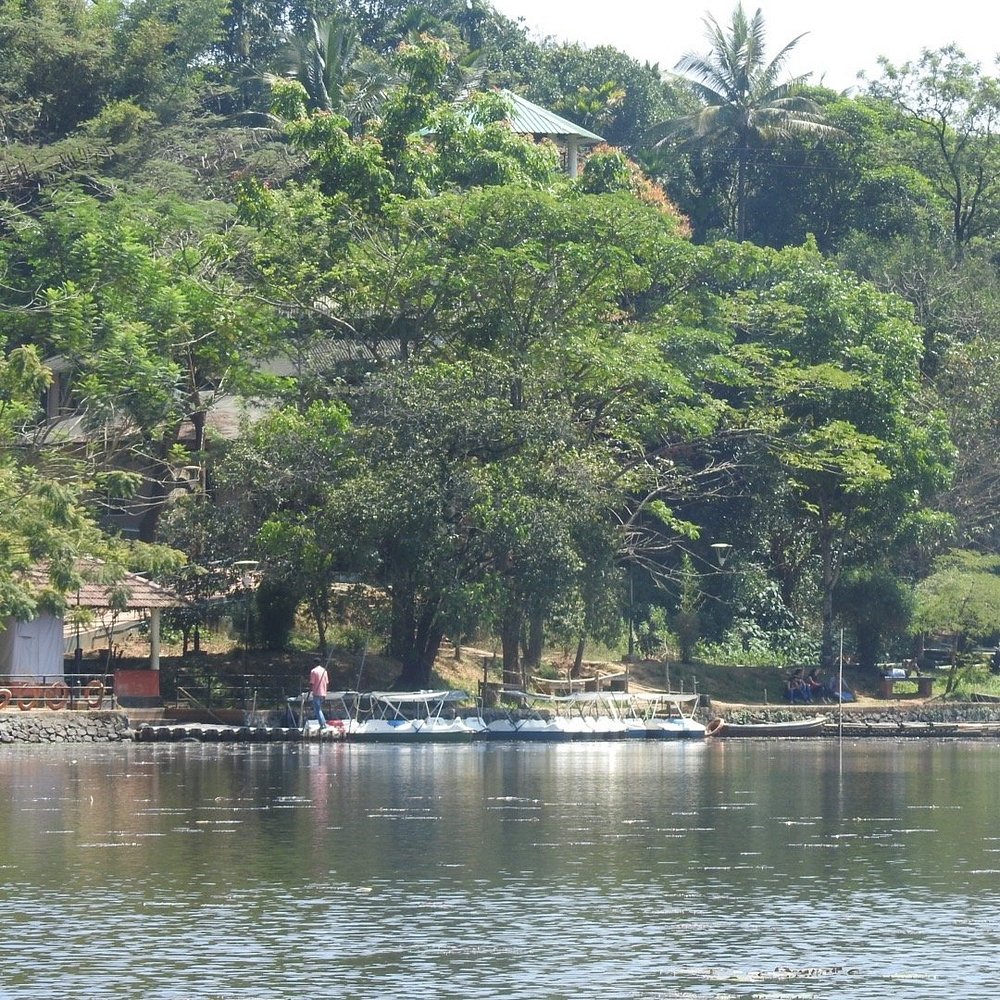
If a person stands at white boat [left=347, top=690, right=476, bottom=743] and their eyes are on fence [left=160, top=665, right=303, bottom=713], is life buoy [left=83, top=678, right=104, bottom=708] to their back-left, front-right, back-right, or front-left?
front-left

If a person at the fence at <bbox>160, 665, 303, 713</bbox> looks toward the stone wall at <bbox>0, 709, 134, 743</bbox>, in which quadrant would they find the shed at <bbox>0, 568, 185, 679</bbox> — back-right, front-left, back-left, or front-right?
front-right
